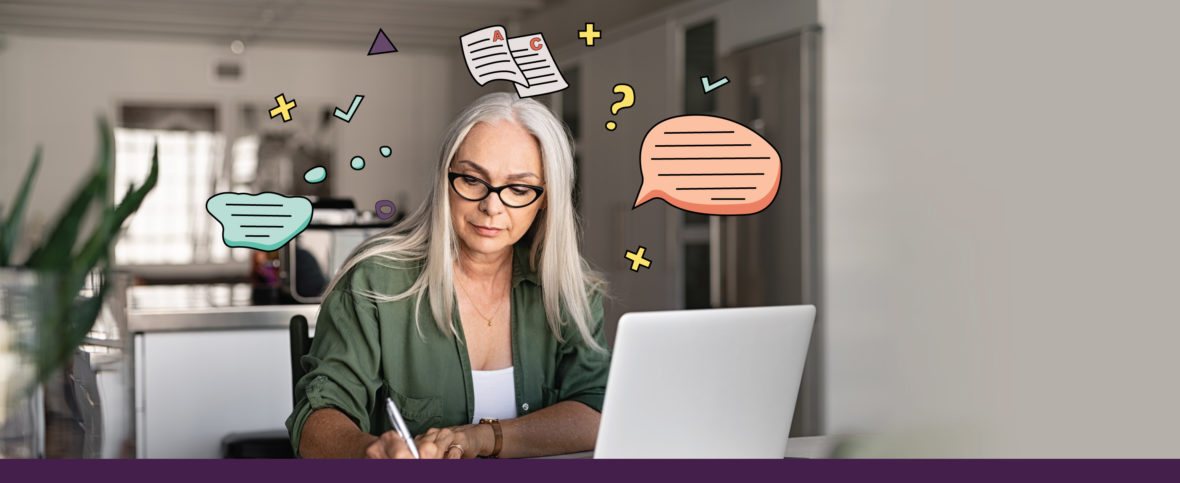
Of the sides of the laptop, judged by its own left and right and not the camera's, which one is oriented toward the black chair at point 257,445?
front

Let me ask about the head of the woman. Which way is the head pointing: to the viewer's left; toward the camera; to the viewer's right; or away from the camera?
toward the camera

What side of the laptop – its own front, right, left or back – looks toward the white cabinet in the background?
front

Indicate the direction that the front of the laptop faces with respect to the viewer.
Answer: facing away from the viewer and to the left of the viewer

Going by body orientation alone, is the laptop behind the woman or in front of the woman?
in front

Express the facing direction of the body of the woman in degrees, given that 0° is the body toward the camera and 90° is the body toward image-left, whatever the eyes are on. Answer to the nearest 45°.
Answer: approximately 0°

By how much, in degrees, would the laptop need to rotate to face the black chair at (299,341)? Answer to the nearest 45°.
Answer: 0° — it already faces it

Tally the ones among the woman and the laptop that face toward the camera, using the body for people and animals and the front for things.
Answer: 1

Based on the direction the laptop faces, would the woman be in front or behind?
in front

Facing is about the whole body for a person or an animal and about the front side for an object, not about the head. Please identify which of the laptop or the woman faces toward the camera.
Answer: the woman
